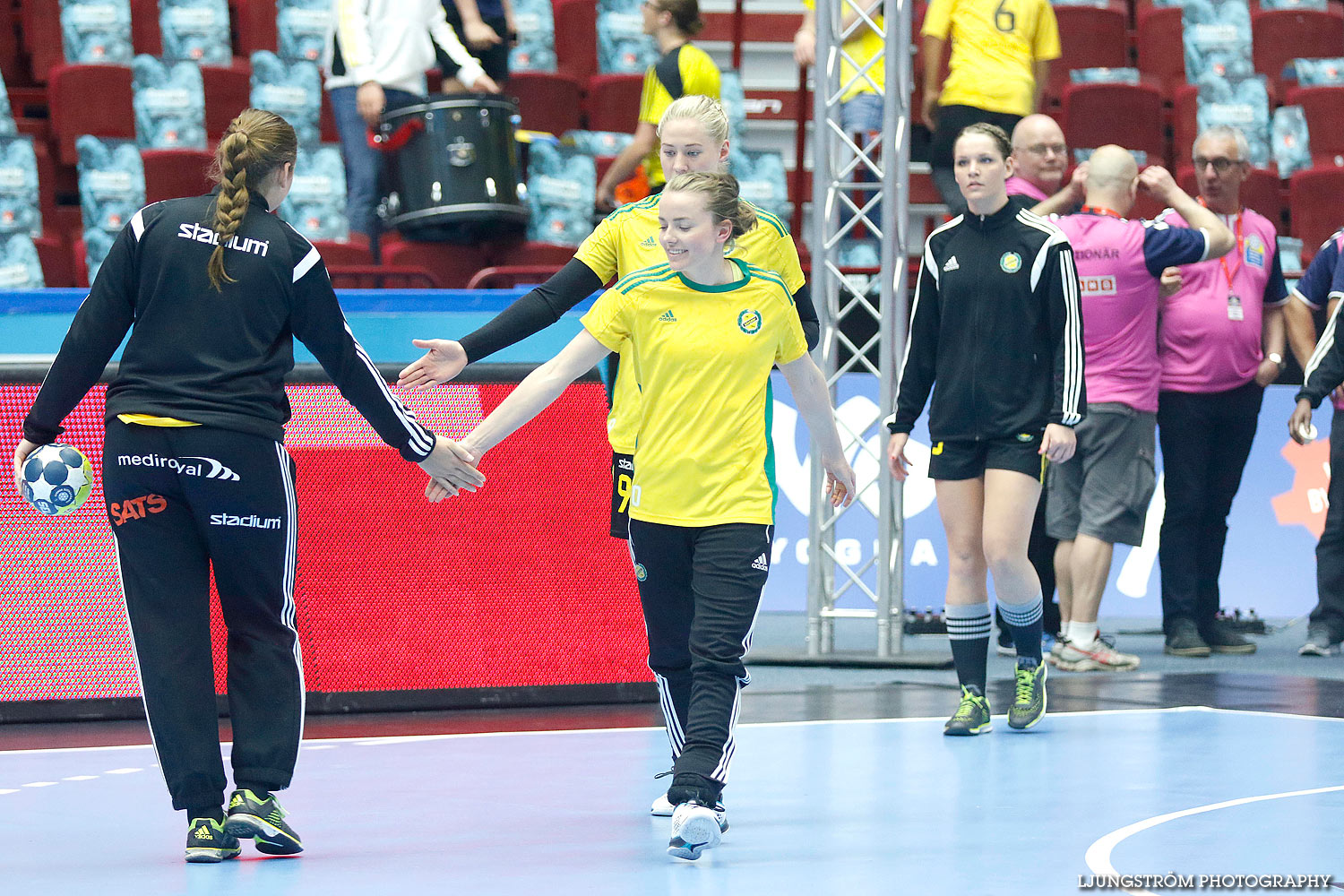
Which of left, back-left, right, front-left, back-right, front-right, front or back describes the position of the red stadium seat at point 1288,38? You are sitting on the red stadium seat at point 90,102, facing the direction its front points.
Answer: left

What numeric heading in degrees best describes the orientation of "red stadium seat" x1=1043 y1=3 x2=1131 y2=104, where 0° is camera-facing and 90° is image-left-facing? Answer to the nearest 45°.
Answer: approximately 0°

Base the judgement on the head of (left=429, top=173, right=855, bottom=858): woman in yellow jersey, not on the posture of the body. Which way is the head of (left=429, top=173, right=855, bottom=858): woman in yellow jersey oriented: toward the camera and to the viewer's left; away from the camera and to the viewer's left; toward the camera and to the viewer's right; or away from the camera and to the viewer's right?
toward the camera and to the viewer's left

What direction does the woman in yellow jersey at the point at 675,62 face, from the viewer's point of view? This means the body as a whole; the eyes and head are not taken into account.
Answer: to the viewer's left

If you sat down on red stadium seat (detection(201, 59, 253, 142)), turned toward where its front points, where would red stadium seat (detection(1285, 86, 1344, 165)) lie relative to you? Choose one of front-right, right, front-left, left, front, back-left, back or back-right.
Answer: left

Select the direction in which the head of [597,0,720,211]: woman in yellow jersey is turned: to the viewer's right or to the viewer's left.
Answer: to the viewer's left

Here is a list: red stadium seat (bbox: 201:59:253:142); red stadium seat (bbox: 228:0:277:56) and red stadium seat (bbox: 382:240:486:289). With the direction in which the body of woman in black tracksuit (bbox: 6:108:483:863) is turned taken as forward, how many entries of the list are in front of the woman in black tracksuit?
3

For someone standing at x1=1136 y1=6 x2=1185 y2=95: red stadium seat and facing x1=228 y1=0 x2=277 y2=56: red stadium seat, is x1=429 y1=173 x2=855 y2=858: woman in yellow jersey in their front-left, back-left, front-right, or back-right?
front-left

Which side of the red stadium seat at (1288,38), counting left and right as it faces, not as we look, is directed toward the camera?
front

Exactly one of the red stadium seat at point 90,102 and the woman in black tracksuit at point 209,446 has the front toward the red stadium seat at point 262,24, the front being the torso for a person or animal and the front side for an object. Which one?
the woman in black tracksuit

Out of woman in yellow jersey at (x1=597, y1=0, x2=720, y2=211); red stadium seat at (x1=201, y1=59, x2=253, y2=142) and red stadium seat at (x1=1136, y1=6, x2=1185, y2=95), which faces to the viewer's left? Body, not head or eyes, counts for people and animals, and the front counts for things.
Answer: the woman in yellow jersey

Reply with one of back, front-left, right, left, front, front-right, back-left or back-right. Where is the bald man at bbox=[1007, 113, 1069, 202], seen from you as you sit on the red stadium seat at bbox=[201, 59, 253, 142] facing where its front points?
front-left

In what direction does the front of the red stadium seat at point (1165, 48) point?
toward the camera

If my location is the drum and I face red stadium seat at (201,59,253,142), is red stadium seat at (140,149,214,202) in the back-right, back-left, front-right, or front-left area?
front-left

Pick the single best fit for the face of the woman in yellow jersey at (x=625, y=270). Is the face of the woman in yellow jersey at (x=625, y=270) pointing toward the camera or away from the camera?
toward the camera

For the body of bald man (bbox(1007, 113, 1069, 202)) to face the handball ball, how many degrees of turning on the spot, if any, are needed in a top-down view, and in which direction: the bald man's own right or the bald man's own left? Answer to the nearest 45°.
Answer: approximately 90° to the bald man's own right

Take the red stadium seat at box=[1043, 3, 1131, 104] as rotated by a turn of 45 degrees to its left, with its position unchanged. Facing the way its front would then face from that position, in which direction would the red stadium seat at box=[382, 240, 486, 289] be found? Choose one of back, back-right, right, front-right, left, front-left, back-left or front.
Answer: right

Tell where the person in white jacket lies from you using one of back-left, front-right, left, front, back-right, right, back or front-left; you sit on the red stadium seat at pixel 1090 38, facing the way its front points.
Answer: front-right

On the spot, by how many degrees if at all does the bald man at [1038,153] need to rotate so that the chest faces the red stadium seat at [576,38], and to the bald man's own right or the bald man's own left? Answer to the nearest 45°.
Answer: approximately 180°

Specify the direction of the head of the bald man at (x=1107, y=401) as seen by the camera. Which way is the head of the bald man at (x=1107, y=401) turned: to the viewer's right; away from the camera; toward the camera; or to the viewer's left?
away from the camera

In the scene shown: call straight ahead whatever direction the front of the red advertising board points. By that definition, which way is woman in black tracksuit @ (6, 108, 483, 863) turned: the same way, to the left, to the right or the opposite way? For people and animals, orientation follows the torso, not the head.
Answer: the opposite way

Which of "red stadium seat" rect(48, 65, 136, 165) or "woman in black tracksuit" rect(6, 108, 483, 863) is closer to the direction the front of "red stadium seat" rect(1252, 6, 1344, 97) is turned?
the woman in black tracksuit
